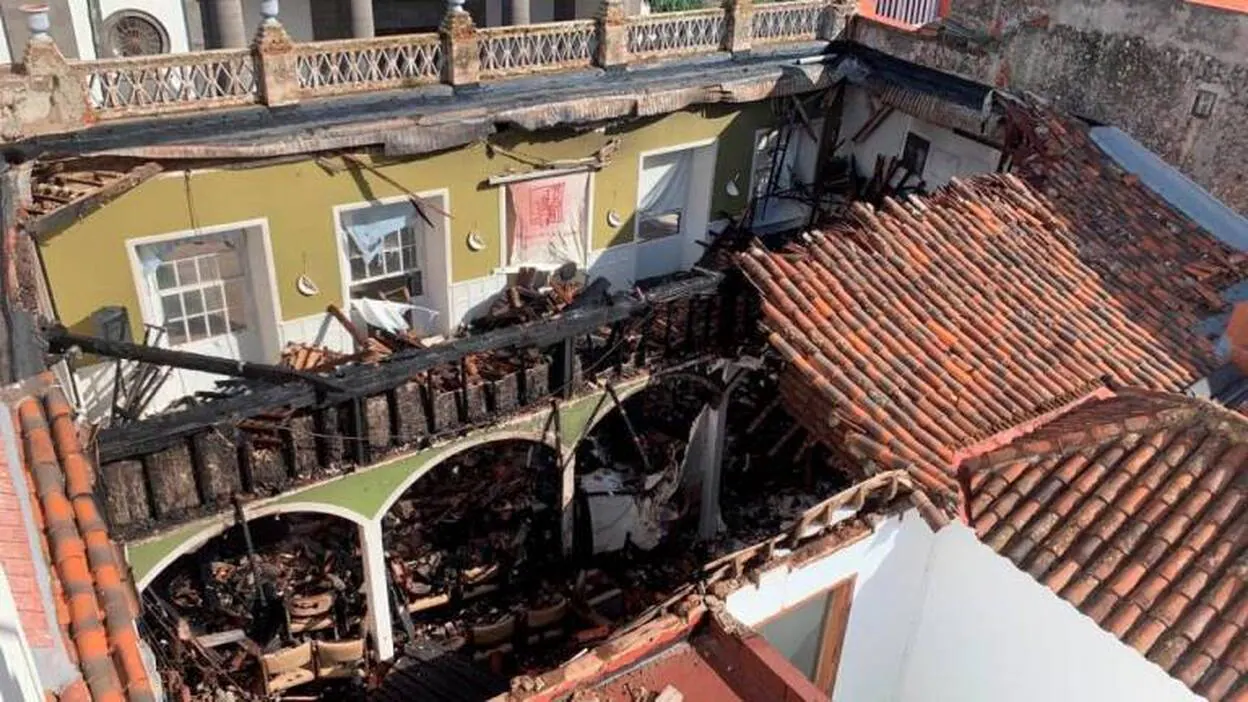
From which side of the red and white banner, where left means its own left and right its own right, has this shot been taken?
front

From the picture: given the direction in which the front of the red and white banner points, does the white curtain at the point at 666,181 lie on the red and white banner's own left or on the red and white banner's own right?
on the red and white banner's own left

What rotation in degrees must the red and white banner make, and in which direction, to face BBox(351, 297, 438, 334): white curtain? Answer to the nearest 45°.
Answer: approximately 45° to its right

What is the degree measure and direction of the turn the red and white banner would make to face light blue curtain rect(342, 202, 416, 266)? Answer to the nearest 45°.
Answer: approximately 45° to its right
